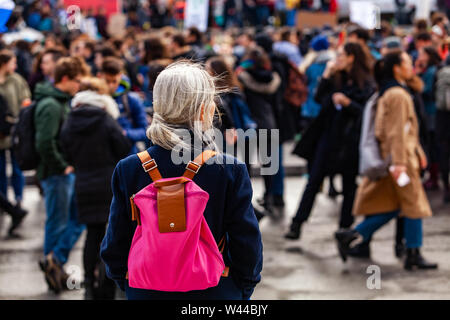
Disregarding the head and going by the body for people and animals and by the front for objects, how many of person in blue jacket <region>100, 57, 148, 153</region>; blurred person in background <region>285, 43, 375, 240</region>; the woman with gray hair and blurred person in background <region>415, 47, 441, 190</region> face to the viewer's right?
0

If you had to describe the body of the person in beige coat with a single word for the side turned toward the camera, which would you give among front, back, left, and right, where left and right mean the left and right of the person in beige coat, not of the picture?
right

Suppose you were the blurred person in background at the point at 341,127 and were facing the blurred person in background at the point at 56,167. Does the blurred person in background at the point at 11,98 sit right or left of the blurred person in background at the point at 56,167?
right

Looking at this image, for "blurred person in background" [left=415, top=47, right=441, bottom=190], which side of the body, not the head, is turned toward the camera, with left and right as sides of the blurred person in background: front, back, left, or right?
left

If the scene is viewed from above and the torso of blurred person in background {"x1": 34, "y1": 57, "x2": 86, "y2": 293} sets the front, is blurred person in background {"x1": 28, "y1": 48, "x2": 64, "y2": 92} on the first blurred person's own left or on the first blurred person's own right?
on the first blurred person's own left

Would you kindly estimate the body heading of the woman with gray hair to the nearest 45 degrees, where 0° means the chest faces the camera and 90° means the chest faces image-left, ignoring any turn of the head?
approximately 180°

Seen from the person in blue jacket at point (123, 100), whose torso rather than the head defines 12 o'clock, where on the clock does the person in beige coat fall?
The person in beige coat is roughly at 8 o'clock from the person in blue jacket.

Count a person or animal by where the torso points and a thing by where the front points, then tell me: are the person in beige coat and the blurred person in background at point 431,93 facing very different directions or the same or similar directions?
very different directions

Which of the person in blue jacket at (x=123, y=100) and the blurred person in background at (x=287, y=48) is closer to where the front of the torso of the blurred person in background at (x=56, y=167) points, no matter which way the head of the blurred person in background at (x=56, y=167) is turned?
the person in blue jacket

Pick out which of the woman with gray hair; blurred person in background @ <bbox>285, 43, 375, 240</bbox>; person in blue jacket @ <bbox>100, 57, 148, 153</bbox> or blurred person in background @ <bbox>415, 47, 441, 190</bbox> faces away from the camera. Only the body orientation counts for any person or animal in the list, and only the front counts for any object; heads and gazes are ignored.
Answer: the woman with gray hair
